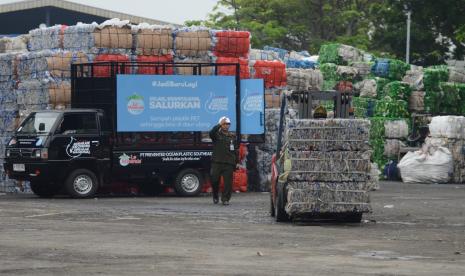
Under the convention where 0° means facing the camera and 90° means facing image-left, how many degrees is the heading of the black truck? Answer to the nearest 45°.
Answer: approximately 45°

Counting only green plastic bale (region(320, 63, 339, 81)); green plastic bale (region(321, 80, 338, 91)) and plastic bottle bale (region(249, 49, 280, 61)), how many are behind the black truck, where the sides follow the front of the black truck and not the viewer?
3

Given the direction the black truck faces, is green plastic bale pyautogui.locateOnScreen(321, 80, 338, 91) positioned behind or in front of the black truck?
behind

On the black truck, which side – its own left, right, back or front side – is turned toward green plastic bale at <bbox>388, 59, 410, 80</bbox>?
back

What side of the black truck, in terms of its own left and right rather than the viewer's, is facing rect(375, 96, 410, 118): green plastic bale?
back

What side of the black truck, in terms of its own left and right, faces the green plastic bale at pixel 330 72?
back

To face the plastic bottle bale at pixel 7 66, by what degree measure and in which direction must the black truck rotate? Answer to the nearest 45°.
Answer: approximately 90° to its right
